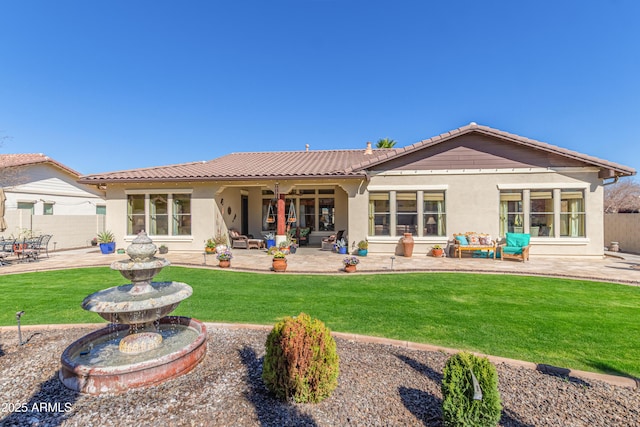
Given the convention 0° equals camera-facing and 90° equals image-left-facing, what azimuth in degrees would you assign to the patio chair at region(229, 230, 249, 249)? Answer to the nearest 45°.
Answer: approximately 315°

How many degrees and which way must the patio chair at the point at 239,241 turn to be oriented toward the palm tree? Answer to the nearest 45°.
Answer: approximately 90° to its left

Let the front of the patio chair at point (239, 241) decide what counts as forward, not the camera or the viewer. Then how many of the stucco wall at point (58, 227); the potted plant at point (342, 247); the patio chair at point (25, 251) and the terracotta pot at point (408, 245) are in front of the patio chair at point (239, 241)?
2

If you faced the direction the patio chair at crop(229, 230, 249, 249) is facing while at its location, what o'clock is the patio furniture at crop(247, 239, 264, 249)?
The patio furniture is roughly at 11 o'clock from the patio chair.

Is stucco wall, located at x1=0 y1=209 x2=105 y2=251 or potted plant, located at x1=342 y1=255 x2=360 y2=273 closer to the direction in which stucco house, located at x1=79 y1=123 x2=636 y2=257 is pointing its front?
the potted plant

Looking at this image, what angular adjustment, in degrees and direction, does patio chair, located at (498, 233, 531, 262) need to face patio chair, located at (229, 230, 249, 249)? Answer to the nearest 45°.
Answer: approximately 45° to its right

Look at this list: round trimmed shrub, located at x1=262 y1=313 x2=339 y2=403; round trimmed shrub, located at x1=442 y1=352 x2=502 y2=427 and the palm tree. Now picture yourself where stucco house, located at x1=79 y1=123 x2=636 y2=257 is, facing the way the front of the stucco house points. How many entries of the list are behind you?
1

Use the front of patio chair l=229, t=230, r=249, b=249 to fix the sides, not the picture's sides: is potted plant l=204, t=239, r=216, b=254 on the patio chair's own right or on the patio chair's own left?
on the patio chair's own right
